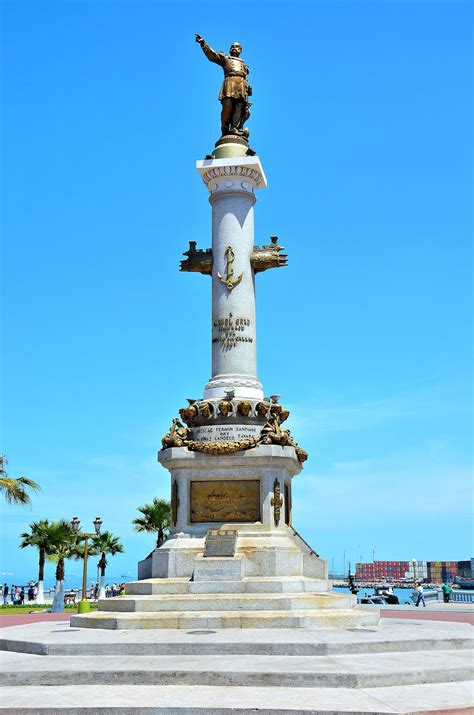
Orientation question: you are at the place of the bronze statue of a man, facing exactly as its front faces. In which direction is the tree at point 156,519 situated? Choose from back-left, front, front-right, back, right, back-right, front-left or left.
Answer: back

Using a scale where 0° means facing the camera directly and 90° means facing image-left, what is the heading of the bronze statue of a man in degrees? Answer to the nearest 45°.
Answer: approximately 0°

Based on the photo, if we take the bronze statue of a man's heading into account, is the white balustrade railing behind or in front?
behind
